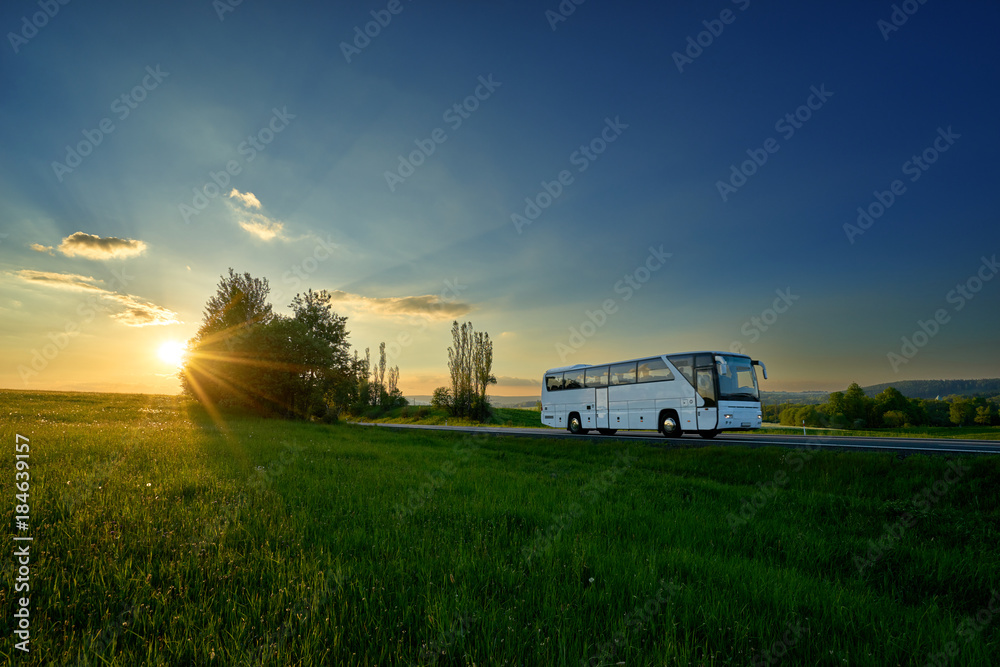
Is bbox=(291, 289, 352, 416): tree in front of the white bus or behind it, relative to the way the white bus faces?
behind

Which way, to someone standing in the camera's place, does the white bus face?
facing the viewer and to the right of the viewer

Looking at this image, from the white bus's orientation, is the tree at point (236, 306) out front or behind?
behind
